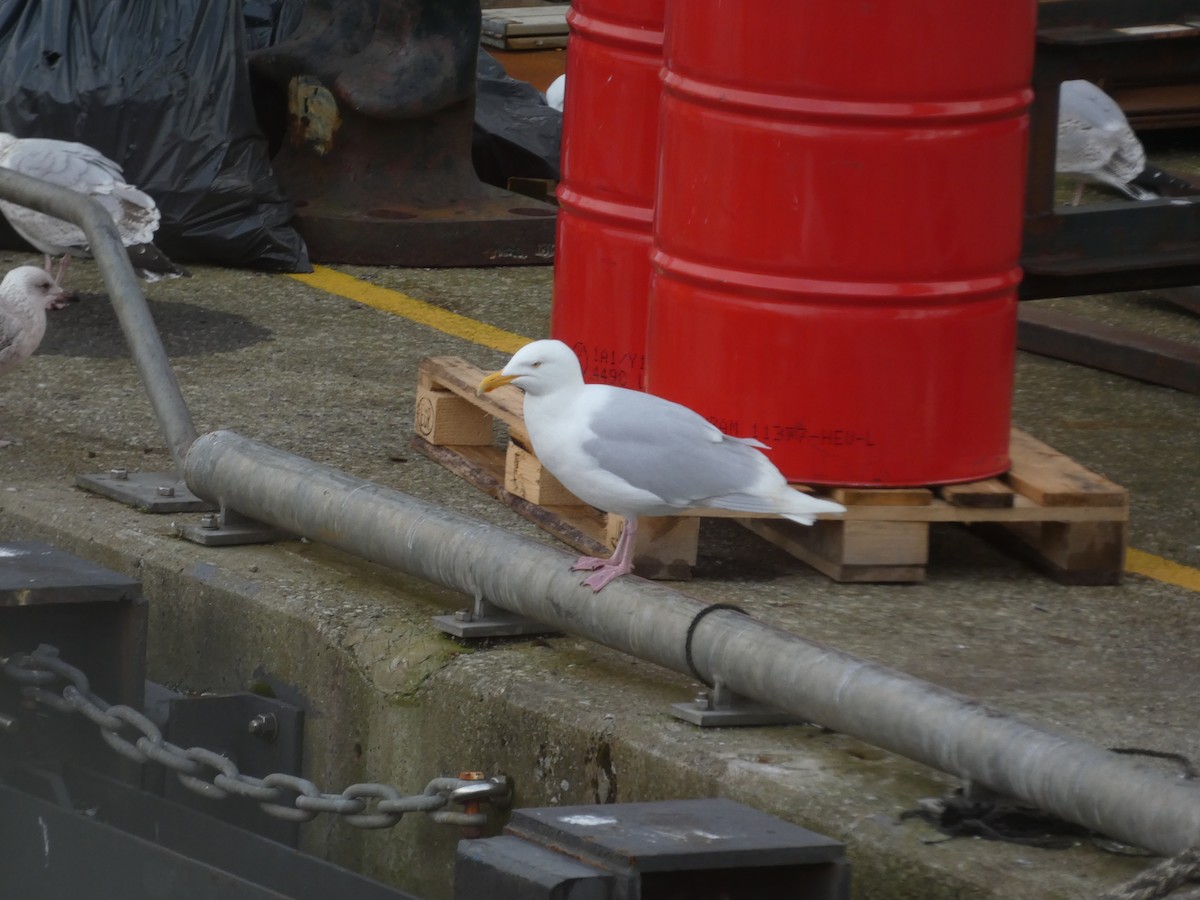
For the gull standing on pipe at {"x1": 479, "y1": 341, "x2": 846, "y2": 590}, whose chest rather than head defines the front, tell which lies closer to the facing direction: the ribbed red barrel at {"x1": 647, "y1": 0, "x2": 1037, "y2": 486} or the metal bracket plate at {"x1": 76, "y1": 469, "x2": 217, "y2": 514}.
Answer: the metal bracket plate

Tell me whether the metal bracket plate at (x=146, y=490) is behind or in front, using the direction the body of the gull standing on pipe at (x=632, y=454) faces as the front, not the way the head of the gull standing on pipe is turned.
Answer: in front

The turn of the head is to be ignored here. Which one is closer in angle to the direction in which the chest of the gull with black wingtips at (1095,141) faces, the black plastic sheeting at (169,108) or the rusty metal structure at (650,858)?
the black plastic sheeting

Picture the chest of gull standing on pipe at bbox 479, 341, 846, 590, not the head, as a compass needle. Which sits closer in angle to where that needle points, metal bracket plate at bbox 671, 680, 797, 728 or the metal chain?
the metal chain

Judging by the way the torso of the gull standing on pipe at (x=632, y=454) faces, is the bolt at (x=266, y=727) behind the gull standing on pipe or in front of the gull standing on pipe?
in front

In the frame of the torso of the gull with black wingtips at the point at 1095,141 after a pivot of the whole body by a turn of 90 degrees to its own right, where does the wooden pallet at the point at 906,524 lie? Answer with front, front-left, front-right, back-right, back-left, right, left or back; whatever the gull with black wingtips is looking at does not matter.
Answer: back

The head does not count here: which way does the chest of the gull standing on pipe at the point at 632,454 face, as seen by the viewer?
to the viewer's left

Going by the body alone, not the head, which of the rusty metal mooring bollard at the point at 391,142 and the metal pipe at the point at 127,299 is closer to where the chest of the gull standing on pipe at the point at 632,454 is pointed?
the metal pipe

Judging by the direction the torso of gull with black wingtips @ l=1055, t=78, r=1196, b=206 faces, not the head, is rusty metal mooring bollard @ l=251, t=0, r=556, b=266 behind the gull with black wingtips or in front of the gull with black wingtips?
in front

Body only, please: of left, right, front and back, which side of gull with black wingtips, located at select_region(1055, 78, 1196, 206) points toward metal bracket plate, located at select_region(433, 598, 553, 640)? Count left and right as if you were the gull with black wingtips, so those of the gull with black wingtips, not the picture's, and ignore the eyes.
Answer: left

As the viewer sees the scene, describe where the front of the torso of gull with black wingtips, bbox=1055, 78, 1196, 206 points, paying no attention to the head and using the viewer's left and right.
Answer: facing to the left of the viewer
